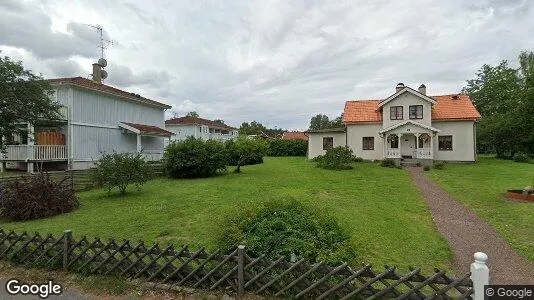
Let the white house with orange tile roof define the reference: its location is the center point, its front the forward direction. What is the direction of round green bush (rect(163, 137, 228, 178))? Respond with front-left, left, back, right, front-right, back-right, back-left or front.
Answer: front-right

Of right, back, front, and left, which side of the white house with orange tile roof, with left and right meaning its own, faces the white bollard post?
front

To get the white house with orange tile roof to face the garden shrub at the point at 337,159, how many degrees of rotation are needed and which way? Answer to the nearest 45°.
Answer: approximately 45° to its right

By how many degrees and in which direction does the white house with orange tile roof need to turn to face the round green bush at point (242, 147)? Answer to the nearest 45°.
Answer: approximately 45° to its right

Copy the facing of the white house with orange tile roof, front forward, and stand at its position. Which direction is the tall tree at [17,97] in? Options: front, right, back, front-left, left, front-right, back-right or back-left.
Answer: front-right

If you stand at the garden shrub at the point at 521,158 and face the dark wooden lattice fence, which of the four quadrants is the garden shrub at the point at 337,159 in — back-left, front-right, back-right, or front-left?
front-right

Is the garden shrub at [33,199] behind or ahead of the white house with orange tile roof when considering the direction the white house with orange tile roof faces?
ahead

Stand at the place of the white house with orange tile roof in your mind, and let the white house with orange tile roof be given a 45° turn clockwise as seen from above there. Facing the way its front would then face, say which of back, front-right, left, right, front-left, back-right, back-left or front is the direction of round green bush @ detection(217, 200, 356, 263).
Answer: front-left

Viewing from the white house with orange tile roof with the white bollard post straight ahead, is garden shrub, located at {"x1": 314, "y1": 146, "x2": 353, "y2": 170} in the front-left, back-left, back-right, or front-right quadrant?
front-right

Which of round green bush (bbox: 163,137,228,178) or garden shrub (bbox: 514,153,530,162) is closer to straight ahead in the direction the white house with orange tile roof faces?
the round green bush

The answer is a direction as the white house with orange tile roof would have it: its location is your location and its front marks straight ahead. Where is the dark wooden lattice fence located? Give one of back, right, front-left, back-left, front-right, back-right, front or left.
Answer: front

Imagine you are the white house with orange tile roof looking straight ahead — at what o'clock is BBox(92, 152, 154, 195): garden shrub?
The garden shrub is roughly at 1 o'clock from the white house with orange tile roof.

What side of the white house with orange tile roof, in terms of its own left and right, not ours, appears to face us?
front
